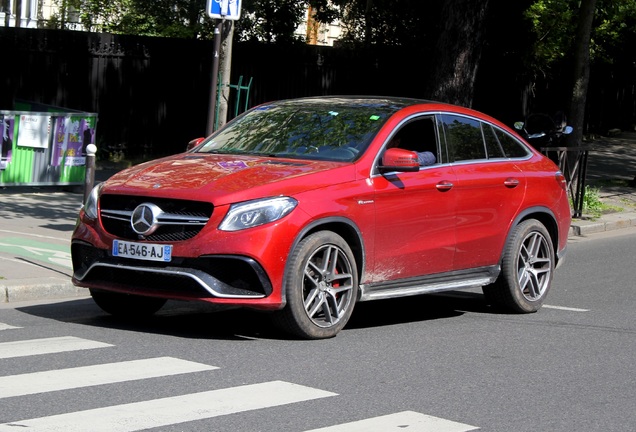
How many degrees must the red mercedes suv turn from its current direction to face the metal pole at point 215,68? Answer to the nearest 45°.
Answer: approximately 135° to its right

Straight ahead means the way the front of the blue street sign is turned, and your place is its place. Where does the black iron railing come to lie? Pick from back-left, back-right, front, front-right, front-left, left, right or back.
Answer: back-left

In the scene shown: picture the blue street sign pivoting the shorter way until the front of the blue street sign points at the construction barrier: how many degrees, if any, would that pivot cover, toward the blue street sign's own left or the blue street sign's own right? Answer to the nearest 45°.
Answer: approximately 135° to the blue street sign's own right

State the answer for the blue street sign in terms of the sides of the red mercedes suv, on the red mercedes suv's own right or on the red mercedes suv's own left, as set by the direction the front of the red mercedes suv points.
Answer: on the red mercedes suv's own right

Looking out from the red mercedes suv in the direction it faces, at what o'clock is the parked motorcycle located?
The parked motorcycle is roughly at 5 o'clock from the red mercedes suv.

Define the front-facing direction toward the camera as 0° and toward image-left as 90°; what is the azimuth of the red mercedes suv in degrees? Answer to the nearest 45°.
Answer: approximately 45°

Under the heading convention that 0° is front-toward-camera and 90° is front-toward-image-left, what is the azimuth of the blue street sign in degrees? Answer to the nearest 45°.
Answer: approximately 0°

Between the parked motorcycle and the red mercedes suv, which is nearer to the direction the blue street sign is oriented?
the red mercedes suv
